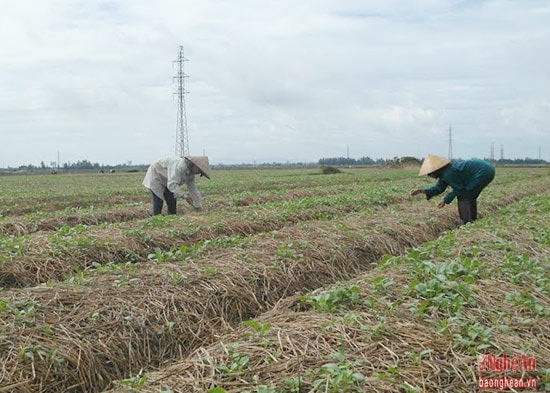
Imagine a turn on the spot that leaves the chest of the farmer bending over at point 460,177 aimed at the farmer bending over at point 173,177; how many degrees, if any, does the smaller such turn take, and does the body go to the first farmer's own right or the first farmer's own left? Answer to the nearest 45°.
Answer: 0° — they already face them

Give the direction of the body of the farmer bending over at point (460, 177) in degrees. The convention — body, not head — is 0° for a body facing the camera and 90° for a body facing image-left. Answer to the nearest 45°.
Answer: approximately 90°
